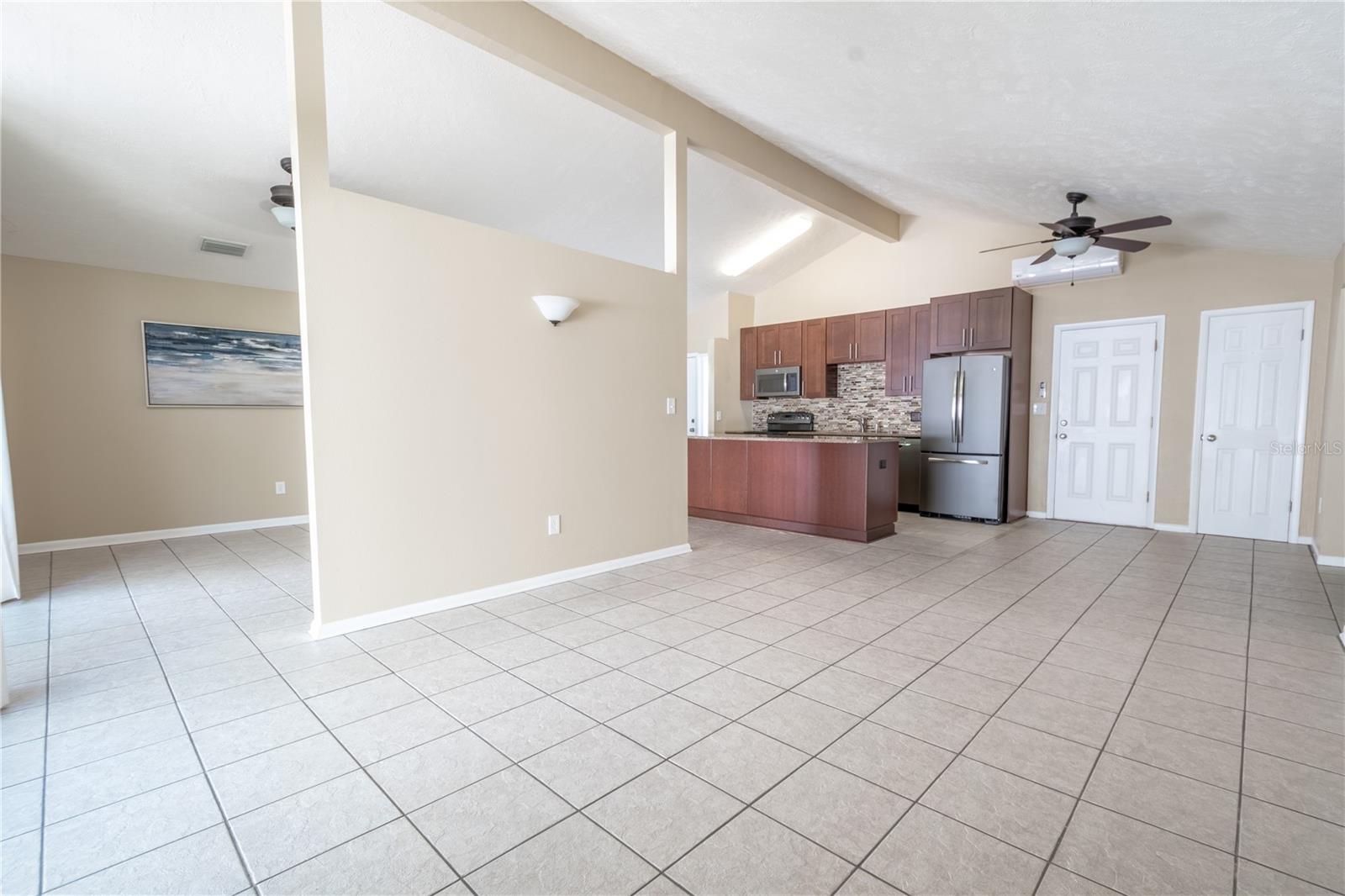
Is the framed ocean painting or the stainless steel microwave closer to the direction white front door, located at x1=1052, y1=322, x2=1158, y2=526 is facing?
the framed ocean painting

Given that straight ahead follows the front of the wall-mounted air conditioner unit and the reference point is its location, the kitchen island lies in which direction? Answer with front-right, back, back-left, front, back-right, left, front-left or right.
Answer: front-right

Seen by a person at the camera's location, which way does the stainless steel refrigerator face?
facing the viewer

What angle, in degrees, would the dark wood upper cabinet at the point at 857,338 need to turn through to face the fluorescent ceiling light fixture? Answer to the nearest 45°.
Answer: approximately 45° to its right

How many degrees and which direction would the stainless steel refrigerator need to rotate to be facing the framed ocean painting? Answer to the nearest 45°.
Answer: approximately 45° to its right

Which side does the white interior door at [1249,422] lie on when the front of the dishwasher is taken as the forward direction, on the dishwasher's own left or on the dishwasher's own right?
on the dishwasher's own left

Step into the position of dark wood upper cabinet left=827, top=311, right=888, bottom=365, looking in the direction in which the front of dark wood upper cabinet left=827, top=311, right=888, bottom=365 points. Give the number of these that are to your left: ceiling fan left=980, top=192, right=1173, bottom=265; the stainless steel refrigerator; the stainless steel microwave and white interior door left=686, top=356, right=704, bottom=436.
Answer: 2

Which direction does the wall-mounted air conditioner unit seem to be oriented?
toward the camera

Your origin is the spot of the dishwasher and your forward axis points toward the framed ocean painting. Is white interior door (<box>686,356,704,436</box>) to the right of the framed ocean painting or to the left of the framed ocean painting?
right

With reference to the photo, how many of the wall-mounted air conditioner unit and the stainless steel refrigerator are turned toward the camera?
2

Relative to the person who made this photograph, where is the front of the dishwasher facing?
facing the viewer and to the left of the viewer
